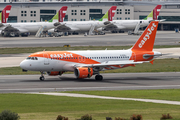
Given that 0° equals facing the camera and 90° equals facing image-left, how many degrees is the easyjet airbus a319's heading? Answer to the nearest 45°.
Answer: approximately 45°
